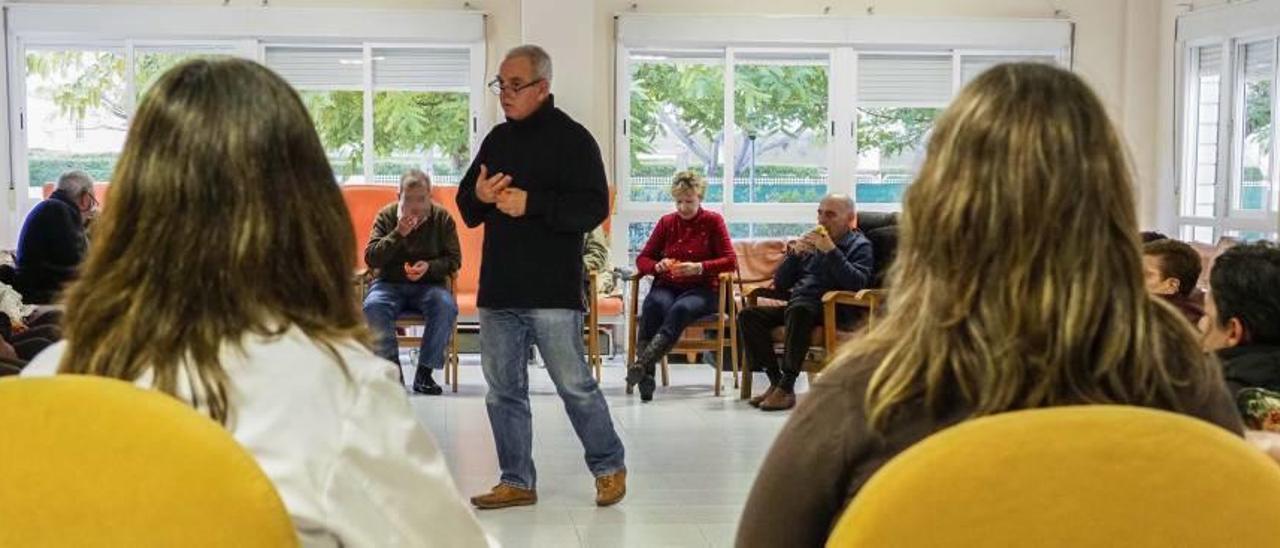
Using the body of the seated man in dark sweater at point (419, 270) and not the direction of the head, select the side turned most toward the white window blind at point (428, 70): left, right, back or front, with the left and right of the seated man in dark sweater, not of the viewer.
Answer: back

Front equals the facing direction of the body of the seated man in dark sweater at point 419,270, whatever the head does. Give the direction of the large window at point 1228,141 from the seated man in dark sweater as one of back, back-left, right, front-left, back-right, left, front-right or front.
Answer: left

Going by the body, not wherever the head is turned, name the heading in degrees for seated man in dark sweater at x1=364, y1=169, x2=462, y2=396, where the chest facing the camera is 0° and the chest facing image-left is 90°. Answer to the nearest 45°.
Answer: approximately 0°

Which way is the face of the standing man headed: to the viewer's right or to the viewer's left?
to the viewer's left

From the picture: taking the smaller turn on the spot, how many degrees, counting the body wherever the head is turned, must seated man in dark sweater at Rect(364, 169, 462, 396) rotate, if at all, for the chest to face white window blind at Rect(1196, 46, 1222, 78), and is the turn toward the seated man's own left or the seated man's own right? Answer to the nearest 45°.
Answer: approximately 90° to the seated man's own left

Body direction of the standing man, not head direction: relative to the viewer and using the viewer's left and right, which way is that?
facing the viewer and to the left of the viewer

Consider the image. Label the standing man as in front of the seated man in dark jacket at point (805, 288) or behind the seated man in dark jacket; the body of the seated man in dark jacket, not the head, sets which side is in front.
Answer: in front

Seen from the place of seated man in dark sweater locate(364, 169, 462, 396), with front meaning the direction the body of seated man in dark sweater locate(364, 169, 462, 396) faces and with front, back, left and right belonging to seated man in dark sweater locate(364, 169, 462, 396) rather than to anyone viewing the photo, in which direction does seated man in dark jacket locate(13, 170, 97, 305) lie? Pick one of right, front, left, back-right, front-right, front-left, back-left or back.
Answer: right

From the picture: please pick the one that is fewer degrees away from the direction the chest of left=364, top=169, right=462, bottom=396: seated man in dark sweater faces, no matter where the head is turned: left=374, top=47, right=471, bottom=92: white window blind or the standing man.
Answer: the standing man

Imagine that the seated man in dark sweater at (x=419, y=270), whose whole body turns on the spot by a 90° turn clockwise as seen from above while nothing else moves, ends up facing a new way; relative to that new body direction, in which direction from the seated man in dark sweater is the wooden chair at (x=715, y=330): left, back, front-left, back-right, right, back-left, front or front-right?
back

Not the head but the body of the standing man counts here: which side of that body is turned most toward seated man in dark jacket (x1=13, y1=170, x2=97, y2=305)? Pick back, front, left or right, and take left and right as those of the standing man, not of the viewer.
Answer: right

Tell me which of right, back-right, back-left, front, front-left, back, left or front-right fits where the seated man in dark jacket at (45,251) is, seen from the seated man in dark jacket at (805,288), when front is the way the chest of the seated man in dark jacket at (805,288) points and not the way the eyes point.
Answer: front-right

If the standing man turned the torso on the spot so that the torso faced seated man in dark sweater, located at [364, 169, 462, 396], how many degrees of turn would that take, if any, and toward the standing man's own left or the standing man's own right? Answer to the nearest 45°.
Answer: approximately 135° to the standing man's own right
